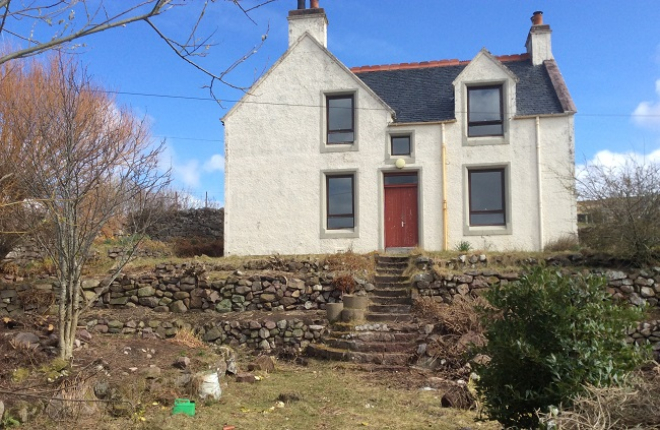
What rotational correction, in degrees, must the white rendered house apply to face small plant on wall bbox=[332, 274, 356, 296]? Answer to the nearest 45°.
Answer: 0° — it already faces it

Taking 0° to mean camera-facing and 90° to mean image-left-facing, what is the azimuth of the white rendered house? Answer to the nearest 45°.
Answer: approximately 0°

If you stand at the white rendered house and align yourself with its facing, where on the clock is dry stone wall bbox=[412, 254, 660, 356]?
The dry stone wall is roughly at 11 o'clock from the white rendered house.

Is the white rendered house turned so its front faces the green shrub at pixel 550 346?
yes

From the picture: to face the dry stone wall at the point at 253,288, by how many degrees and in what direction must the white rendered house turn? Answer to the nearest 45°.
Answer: approximately 45° to its right

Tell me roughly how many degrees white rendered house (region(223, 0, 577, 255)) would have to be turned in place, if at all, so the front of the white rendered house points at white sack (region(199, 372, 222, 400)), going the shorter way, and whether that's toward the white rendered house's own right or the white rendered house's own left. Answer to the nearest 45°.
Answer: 0° — it already faces it

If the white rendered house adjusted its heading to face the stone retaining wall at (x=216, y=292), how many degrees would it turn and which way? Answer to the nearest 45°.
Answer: approximately 45° to its right

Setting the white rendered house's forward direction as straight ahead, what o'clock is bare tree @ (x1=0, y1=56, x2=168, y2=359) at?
The bare tree is roughly at 1 o'clock from the white rendered house.
